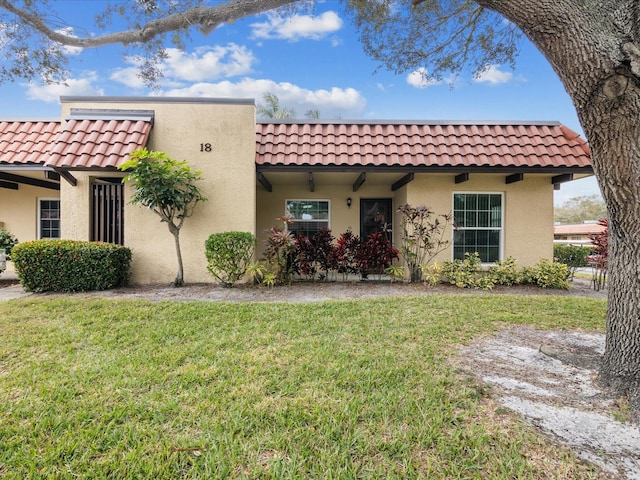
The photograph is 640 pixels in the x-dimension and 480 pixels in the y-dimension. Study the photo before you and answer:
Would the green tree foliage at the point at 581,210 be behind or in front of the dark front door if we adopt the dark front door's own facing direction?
behind

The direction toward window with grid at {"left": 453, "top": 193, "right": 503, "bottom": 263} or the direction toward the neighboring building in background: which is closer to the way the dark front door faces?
the window with grid

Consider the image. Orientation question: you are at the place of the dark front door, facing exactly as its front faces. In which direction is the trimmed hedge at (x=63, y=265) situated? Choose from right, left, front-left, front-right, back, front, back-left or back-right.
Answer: front-right

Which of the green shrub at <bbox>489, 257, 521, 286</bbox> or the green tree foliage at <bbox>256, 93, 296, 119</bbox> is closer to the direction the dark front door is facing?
the green shrub

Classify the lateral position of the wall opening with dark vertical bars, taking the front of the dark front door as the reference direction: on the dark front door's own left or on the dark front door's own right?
on the dark front door's own right

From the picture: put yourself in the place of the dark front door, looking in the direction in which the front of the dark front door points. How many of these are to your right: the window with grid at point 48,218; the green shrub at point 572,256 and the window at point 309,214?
2

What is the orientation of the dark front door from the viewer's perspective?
toward the camera

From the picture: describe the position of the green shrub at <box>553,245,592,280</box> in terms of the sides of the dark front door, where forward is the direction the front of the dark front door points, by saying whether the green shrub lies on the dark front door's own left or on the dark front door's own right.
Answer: on the dark front door's own left

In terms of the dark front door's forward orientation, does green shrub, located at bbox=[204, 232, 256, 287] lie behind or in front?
in front

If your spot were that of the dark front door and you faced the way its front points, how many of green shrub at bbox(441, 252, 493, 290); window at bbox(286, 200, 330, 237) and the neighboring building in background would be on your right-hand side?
1

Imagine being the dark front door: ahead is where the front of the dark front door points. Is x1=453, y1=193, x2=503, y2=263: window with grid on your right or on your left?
on your left

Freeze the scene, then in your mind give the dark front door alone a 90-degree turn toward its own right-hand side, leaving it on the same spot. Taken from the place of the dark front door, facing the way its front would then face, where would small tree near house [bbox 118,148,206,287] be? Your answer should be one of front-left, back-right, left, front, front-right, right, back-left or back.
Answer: front-left

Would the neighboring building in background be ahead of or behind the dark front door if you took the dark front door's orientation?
behind
